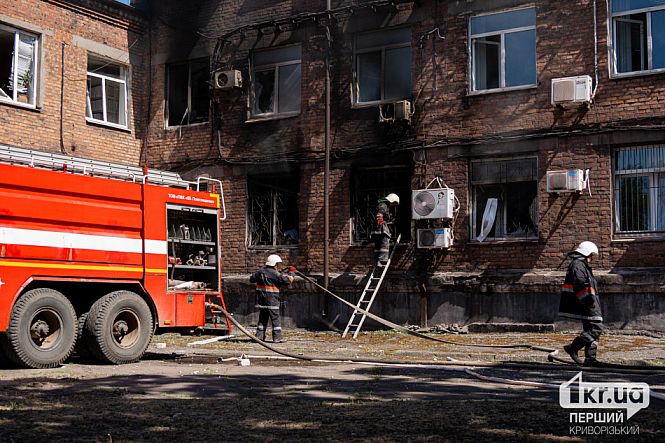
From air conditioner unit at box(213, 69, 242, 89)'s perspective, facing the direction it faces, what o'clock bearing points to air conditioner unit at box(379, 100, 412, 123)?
air conditioner unit at box(379, 100, 412, 123) is roughly at 9 o'clock from air conditioner unit at box(213, 69, 242, 89).

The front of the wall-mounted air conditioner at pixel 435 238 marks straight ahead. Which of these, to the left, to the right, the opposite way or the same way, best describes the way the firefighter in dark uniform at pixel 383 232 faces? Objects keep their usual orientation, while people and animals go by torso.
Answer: the opposite way

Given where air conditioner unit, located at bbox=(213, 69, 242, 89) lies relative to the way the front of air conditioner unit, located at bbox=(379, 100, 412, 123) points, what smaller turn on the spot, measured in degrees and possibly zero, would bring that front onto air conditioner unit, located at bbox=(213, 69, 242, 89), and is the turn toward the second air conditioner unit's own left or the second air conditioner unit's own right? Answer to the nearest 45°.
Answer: approximately 90° to the second air conditioner unit's own right

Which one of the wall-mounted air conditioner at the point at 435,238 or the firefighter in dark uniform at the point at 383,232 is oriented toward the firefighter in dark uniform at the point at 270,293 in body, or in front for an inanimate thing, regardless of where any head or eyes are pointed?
the wall-mounted air conditioner

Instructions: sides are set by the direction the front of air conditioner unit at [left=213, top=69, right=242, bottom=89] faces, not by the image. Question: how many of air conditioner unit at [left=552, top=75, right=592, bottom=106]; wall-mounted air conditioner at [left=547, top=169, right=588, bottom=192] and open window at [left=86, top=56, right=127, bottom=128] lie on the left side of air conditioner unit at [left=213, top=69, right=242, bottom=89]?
2

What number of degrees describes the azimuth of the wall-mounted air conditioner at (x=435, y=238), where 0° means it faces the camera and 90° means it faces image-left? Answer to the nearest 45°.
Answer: approximately 45°

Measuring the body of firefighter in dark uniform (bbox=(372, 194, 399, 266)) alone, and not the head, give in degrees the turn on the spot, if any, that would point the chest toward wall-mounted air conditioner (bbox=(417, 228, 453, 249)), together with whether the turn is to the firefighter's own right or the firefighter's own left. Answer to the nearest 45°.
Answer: approximately 90° to the firefighter's own right

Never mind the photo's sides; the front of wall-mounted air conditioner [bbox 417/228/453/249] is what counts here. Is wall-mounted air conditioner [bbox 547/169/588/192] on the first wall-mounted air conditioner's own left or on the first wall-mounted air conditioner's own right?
on the first wall-mounted air conditioner's own left

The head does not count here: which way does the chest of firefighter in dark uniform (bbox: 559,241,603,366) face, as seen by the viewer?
to the viewer's right
